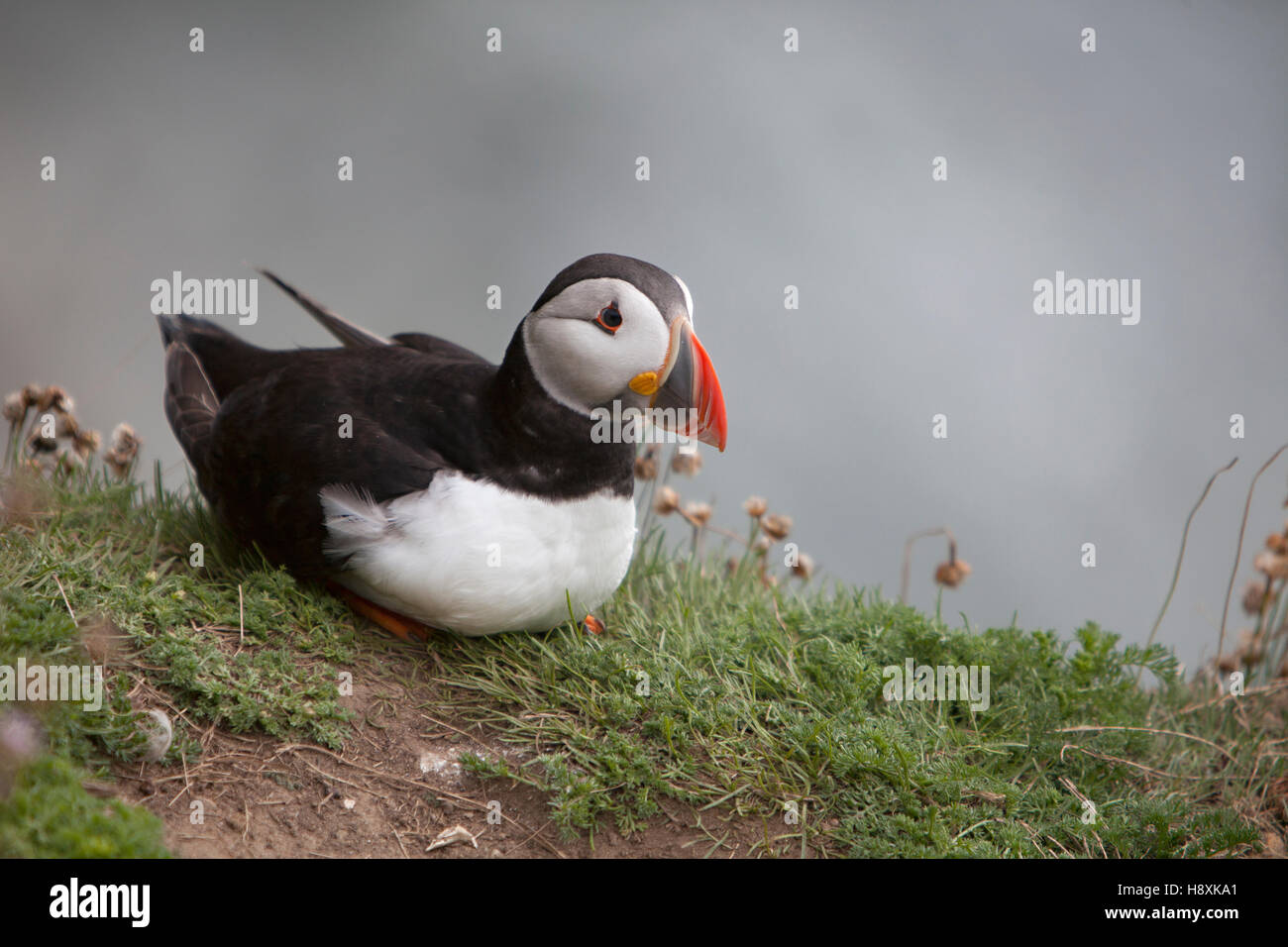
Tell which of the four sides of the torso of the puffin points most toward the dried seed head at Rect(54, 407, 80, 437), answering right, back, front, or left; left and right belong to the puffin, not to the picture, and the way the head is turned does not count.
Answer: back

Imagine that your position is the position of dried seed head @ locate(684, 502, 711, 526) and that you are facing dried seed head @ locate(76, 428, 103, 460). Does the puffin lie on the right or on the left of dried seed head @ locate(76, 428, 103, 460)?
left

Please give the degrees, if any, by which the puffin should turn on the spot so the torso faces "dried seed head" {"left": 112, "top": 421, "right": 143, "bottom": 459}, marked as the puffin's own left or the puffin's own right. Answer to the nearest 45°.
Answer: approximately 180°

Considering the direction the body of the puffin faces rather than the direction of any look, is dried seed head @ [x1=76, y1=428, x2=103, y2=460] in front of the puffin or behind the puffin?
behind

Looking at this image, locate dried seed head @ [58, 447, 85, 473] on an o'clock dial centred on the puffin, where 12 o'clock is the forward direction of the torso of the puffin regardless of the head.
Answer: The dried seed head is roughly at 6 o'clock from the puffin.

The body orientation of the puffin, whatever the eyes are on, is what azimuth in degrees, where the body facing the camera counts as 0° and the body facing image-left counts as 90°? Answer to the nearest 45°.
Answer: approximately 315°

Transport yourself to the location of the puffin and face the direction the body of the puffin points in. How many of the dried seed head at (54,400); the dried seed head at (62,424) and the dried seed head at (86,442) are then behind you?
3

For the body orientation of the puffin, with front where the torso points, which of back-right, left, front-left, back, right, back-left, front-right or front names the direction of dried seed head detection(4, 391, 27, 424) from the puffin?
back

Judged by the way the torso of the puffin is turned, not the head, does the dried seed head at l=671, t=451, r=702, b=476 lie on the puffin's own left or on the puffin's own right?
on the puffin's own left

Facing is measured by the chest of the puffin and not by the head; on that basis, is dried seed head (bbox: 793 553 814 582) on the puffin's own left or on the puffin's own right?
on the puffin's own left

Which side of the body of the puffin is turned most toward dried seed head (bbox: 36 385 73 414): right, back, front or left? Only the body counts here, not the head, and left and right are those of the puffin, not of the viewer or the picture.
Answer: back
